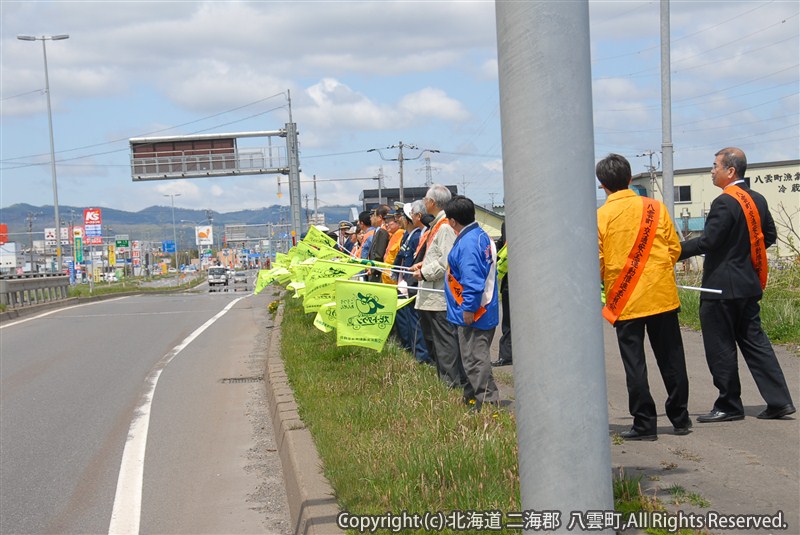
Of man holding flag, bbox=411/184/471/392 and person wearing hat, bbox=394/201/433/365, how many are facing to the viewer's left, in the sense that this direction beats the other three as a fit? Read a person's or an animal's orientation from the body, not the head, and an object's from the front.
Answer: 2

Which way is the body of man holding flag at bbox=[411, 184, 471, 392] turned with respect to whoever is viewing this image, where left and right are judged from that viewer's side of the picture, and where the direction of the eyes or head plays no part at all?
facing to the left of the viewer

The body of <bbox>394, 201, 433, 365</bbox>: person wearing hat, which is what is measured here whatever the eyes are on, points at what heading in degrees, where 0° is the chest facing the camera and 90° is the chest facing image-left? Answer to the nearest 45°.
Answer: approximately 90°

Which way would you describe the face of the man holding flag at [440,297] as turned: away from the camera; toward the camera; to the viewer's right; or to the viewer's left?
to the viewer's left

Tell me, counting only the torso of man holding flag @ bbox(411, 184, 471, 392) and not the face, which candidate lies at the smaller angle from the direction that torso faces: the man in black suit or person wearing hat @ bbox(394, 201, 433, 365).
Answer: the person wearing hat

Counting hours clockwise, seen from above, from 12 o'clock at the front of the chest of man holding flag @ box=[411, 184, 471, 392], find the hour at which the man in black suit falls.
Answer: The man in black suit is roughly at 7 o'clock from the man holding flag.

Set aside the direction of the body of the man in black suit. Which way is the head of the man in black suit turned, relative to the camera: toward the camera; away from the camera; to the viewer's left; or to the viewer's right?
to the viewer's left

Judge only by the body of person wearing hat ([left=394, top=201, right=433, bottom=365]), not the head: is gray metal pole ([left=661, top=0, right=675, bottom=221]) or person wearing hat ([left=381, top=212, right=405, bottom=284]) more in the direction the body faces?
the person wearing hat

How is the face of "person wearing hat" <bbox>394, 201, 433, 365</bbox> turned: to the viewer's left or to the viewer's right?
to the viewer's left

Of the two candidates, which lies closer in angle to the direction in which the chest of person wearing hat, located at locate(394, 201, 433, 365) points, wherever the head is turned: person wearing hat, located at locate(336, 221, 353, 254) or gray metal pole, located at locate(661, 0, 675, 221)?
the person wearing hat

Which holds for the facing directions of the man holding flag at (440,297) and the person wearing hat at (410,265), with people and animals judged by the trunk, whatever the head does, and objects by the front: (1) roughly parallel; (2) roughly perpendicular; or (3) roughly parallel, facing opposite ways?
roughly parallel

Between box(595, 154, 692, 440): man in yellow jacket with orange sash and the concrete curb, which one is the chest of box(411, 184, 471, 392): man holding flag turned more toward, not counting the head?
the concrete curb

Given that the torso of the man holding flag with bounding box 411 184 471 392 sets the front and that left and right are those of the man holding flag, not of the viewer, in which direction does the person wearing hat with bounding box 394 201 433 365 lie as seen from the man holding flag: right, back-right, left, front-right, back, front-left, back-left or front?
right
